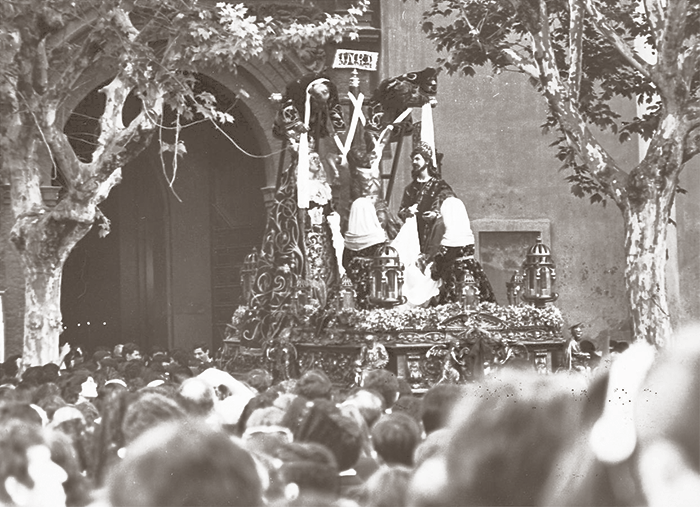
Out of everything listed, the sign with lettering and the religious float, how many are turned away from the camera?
0

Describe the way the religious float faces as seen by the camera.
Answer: facing the viewer and to the right of the viewer

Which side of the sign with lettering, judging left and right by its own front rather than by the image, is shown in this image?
front
